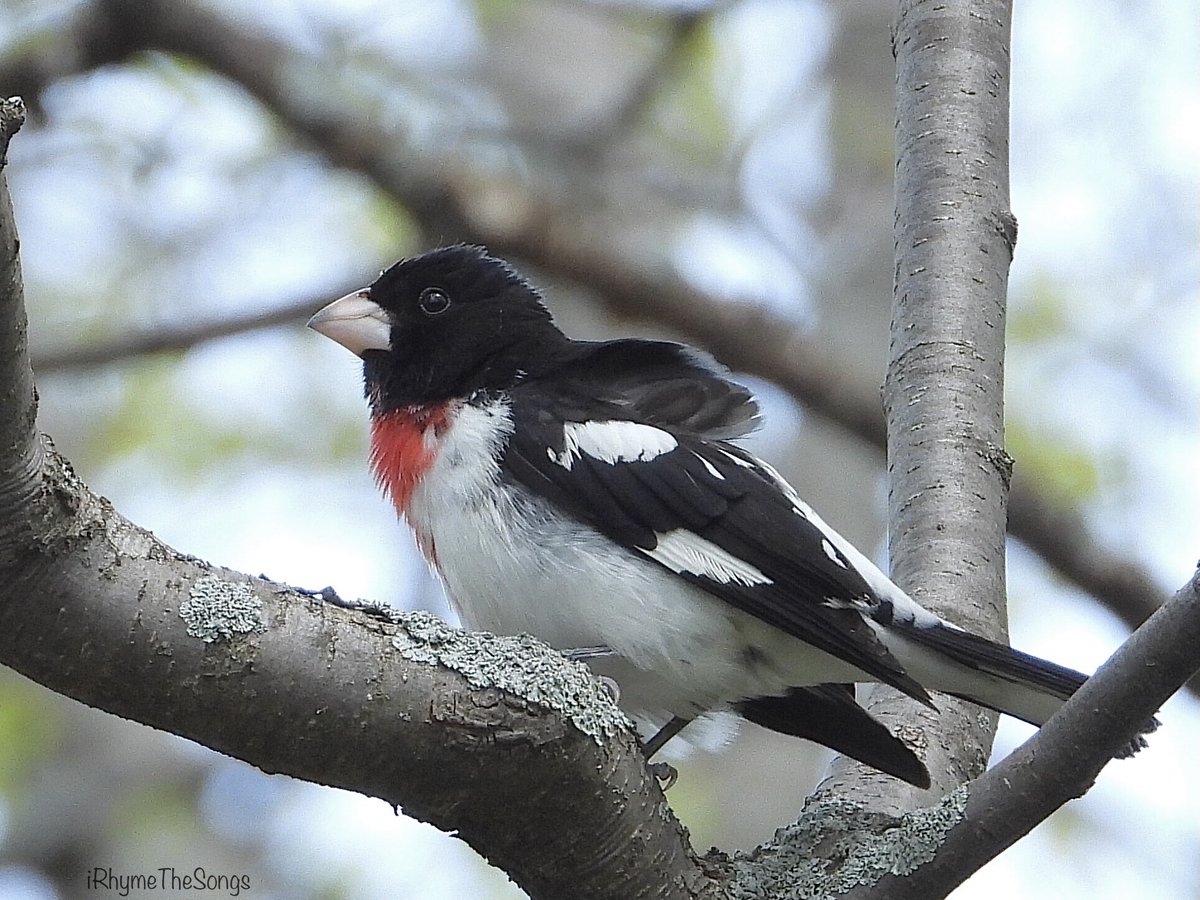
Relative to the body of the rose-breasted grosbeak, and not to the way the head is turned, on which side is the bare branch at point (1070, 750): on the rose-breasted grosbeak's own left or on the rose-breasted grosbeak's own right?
on the rose-breasted grosbeak's own left

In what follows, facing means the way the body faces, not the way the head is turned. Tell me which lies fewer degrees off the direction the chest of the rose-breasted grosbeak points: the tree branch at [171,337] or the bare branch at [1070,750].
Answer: the tree branch

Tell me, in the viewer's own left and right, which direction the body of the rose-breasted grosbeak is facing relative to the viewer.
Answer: facing to the left of the viewer

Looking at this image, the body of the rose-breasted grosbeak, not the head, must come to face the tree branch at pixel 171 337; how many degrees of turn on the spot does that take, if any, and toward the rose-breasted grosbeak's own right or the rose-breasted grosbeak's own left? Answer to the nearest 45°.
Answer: approximately 45° to the rose-breasted grosbeak's own right
